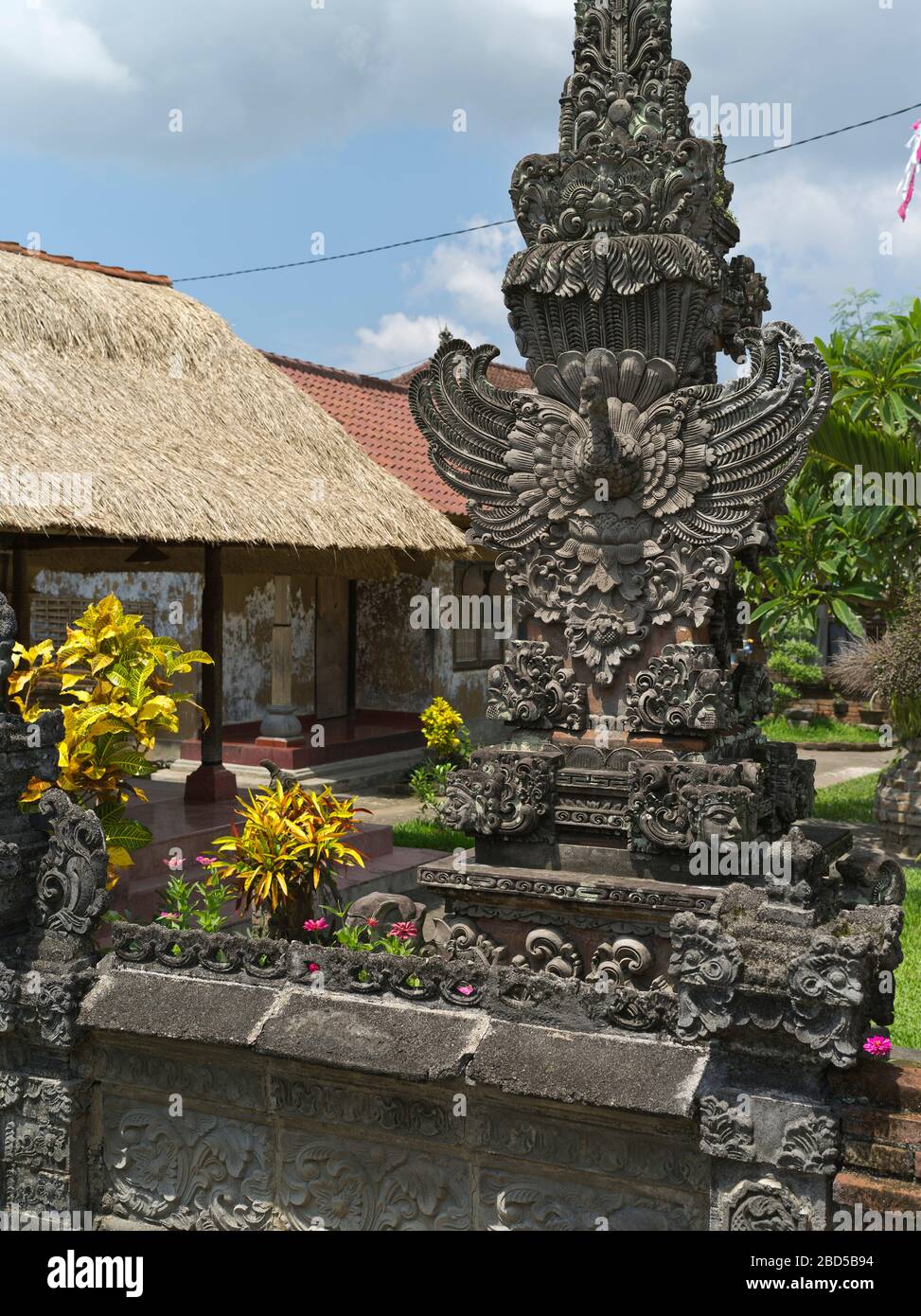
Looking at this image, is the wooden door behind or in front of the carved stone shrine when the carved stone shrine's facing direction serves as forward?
behind

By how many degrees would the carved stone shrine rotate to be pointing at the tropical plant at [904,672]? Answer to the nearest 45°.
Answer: approximately 180°

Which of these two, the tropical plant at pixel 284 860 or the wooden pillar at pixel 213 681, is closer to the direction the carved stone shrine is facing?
the tropical plant

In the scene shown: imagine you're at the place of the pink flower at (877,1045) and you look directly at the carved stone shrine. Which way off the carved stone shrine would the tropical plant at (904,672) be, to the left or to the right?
right

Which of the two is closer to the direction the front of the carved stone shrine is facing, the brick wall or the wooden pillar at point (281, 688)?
the brick wall

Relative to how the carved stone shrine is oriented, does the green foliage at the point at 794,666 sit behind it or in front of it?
behind

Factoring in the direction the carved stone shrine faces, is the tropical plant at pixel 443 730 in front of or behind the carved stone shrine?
behind

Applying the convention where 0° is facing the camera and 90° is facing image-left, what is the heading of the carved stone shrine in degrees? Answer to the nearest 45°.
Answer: approximately 0°

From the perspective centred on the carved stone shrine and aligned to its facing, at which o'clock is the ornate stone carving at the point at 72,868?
The ornate stone carving is roughly at 2 o'clock from the carved stone shrine.

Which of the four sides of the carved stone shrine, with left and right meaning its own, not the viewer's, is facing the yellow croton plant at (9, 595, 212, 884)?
right

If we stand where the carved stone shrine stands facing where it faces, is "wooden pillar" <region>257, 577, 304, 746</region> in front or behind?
behind

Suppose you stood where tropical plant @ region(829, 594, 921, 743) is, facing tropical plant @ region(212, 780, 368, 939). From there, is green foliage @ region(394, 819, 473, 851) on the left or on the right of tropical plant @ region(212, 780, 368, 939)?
right
